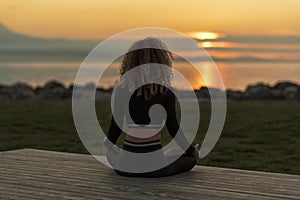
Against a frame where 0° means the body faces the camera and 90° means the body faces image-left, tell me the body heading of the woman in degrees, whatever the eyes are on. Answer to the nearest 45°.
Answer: approximately 180°

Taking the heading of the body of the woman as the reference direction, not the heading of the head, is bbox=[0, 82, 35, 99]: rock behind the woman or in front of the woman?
in front

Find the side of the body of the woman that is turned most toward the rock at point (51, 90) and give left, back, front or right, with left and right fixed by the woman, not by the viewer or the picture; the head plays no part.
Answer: front

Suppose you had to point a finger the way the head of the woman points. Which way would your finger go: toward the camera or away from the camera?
away from the camera

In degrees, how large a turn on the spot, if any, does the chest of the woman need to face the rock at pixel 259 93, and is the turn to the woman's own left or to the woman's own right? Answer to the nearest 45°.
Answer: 0° — they already face it

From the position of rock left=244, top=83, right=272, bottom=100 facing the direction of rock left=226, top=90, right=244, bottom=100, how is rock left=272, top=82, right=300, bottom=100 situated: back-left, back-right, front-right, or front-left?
back-right

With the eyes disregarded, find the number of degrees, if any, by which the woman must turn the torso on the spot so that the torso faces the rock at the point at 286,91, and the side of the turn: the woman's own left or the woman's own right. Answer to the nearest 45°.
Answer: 0° — they already face it
